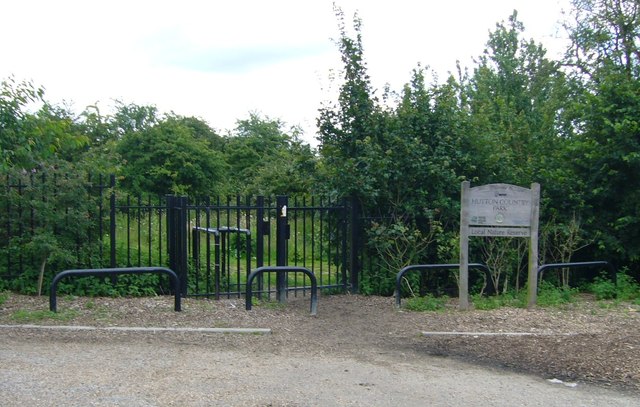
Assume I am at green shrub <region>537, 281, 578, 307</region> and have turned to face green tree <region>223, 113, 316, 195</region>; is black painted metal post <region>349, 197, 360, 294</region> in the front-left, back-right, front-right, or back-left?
front-left

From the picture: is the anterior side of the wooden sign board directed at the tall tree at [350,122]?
no

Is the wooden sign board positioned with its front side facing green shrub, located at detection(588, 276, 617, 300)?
no

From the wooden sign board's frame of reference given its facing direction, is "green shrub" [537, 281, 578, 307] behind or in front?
behind

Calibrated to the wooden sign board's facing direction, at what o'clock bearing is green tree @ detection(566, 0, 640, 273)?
The green tree is roughly at 7 o'clock from the wooden sign board.

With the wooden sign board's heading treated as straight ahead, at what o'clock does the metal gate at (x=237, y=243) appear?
The metal gate is roughly at 3 o'clock from the wooden sign board.

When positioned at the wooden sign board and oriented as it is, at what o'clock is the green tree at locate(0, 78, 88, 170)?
The green tree is roughly at 3 o'clock from the wooden sign board.

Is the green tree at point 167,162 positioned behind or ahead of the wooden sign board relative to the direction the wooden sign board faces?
behind

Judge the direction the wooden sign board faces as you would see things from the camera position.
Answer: facing the viewer

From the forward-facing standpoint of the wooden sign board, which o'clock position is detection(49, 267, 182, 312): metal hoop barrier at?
The metal hoop barrier is roughly at 2 o'clock from the wooden sign board.
